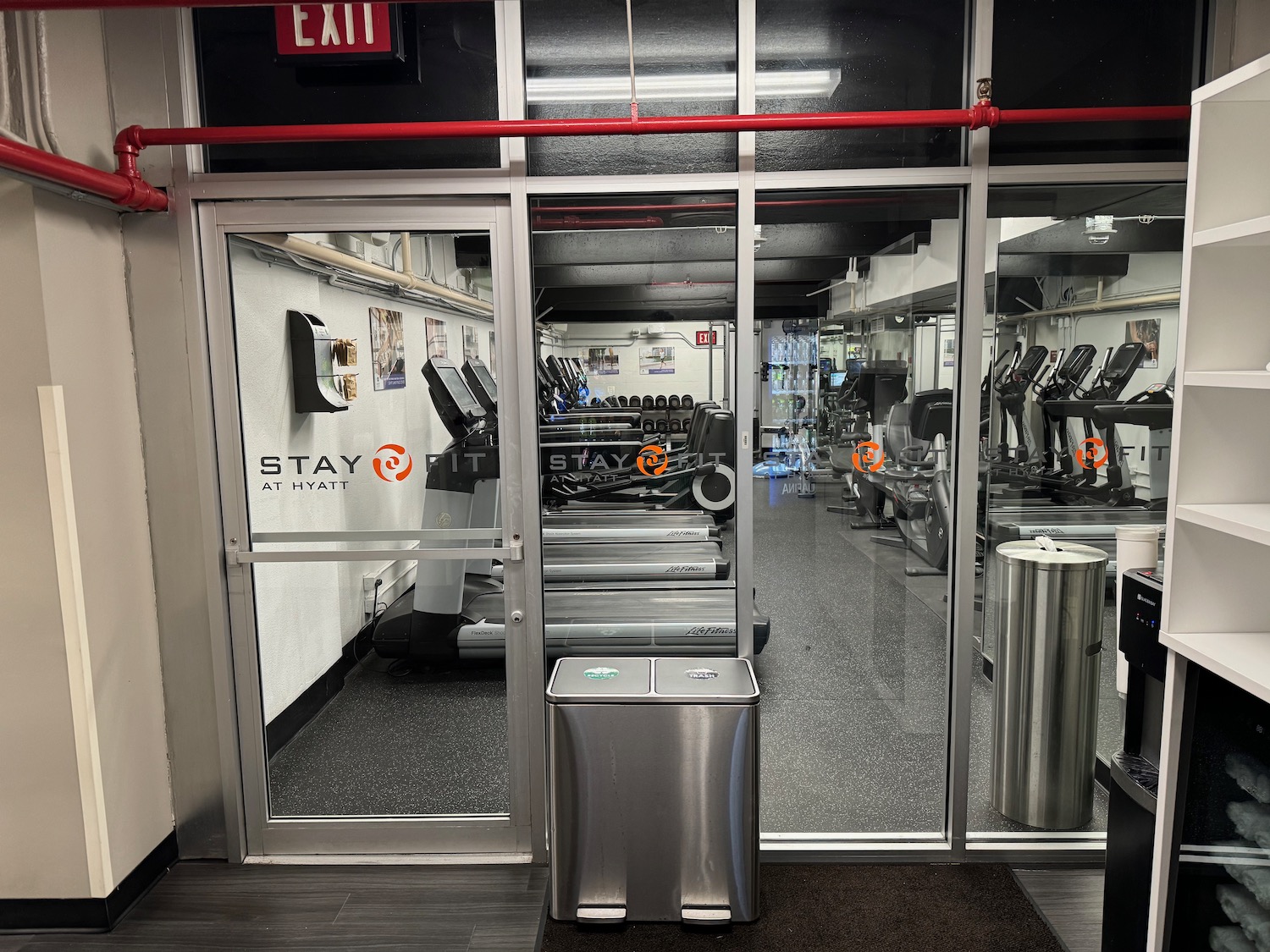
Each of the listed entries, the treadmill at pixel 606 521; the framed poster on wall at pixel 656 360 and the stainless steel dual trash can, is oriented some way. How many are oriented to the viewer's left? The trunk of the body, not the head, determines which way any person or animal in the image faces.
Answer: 1

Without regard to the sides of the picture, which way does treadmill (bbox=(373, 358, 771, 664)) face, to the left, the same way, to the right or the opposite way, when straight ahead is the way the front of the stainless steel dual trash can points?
to the right

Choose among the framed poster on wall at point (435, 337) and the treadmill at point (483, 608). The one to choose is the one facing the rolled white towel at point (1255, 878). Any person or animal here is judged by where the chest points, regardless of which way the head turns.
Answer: the framed poster on wall

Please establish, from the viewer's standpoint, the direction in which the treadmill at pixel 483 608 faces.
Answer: facing to the left of the viewer

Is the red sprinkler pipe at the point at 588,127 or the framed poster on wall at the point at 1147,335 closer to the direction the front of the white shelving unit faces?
the red sprinkler pipe

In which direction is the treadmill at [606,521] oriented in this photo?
to the viewer's left

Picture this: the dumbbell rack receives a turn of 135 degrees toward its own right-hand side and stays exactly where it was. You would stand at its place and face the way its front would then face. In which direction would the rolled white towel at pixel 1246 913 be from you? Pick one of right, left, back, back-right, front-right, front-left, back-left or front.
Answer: back

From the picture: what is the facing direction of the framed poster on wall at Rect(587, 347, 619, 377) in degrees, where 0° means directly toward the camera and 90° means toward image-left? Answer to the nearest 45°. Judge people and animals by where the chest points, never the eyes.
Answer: approximately 0°
